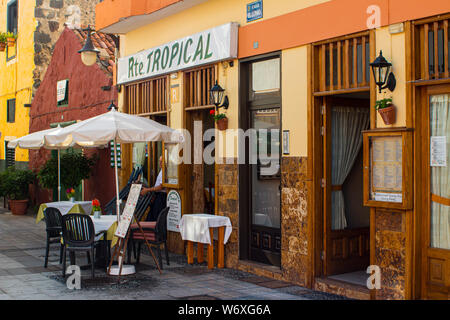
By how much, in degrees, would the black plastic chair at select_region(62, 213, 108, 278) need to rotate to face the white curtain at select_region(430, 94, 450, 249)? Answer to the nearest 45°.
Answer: approximately 90° to its right

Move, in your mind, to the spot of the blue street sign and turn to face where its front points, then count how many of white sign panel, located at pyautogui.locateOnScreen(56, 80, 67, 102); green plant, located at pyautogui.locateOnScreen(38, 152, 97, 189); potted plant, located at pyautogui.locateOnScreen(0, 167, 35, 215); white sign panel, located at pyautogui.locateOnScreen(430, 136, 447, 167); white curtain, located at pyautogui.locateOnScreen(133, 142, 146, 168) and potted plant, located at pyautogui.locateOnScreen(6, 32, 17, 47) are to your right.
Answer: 5

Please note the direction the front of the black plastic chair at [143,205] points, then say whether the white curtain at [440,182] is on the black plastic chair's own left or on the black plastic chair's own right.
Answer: on the black plastic chair's own left

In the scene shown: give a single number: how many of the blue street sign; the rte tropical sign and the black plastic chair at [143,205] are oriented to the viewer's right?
0

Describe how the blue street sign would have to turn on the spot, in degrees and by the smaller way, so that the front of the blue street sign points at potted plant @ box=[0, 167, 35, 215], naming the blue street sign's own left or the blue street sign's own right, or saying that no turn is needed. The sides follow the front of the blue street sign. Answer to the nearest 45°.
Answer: approximately 90° to the blue street sign's own right

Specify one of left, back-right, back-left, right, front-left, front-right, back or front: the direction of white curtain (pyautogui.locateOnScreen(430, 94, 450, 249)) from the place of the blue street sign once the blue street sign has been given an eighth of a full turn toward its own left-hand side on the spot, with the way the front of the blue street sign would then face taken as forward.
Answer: front-left

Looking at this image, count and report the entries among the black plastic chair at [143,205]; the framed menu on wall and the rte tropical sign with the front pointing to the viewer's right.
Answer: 0

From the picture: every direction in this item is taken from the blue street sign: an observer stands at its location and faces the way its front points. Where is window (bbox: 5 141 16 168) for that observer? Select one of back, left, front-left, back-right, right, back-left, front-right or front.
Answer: right

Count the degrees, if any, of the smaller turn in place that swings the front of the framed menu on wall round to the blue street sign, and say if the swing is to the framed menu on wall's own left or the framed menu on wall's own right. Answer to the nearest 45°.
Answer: approximately 90° to the framed menu on wall's own right

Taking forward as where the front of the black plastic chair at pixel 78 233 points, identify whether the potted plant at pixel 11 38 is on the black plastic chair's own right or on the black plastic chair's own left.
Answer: on the black plastic chair's own left

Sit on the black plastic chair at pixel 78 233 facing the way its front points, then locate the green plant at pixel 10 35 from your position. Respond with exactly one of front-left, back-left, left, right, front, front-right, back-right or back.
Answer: front-left

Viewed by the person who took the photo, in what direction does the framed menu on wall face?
facing the viewer and to the left of the viewer
